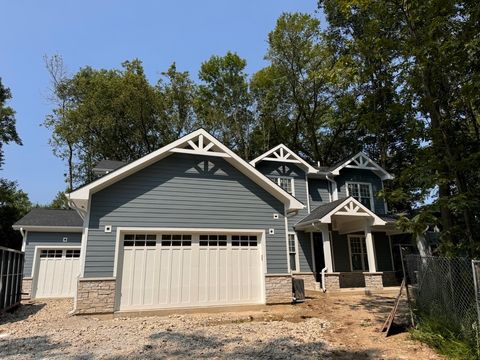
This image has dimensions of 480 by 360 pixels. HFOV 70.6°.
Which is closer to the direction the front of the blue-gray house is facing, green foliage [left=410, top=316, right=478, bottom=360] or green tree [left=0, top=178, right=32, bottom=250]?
the green foliage

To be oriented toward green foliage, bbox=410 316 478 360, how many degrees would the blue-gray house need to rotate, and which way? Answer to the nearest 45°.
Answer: approximately 45° to its left

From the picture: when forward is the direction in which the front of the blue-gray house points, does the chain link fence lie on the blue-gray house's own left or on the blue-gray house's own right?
on the blue-gray house's own left

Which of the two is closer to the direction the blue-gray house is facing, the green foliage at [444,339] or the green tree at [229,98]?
the green foliage

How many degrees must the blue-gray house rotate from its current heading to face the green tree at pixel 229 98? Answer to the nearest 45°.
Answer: approximately 180°

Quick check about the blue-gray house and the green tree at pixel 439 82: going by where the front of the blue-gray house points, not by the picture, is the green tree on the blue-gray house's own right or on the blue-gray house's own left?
on the blue-gray house's own left

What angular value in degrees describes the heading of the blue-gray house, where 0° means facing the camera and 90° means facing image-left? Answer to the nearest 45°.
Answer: approximately 0°

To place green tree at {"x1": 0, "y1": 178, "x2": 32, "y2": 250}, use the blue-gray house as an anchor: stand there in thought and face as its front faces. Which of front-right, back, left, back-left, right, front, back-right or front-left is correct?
back-right
